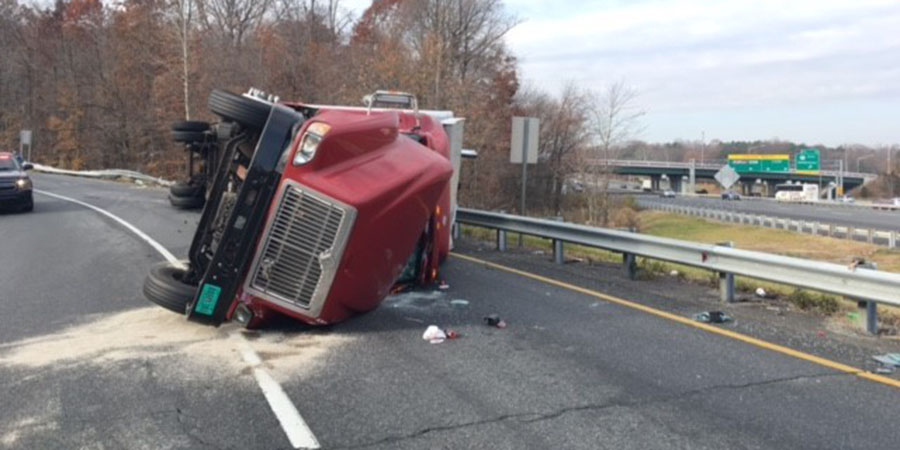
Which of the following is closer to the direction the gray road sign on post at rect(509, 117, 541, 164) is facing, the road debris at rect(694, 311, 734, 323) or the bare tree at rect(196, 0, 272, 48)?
the bare tree

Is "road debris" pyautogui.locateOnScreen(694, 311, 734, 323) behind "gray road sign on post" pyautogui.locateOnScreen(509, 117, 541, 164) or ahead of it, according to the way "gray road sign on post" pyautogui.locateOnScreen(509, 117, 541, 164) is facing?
behind

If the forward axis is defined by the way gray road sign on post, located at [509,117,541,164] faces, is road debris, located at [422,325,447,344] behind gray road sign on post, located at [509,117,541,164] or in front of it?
behind

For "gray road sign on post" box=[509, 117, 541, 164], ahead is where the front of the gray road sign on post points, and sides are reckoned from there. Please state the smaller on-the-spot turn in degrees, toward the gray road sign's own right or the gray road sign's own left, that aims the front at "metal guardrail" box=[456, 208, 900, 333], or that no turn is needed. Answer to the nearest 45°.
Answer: approximately 180°

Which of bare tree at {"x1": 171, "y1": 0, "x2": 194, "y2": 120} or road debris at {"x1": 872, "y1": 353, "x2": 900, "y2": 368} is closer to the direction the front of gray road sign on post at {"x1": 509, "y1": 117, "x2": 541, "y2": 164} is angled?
the bare tree

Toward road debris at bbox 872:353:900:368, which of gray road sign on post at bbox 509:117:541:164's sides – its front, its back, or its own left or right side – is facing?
back

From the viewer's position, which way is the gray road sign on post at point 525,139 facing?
facing away from the viewer

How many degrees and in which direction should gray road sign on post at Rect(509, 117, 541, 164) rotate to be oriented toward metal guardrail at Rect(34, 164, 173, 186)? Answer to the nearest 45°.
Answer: approximately 45° to its left

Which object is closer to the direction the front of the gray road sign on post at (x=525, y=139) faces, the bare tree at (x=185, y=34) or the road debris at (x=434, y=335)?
the bare tree

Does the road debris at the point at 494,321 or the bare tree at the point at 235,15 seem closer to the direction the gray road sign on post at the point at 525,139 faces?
the bare tree

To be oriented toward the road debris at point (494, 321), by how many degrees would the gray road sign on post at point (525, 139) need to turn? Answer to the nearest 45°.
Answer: approximately 180°
